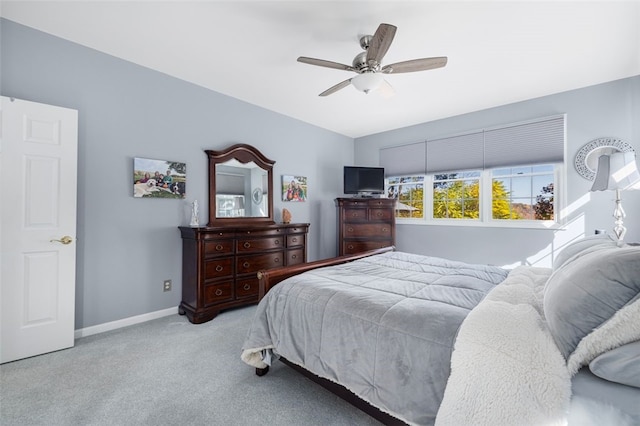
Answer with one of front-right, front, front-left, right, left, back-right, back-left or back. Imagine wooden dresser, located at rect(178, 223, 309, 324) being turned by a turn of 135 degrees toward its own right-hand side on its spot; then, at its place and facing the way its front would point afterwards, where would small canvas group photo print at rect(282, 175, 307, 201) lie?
back-right

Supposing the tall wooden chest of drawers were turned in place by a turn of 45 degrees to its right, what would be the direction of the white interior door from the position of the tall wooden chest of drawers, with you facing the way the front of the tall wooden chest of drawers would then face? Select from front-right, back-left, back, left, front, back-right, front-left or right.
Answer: front

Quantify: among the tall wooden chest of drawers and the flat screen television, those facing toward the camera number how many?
2

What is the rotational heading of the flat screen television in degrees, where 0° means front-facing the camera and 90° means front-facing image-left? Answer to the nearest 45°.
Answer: approximately 0°

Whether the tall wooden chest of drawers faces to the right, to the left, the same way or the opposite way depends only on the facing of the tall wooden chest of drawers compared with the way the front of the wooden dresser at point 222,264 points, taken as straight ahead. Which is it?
to the right

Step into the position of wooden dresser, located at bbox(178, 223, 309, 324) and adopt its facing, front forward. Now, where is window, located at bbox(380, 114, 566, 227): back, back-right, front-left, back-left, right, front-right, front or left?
front-left

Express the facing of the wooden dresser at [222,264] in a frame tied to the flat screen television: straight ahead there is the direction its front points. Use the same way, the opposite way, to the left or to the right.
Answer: to the left

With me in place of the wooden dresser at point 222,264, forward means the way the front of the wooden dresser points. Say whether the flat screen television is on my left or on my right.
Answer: on my left

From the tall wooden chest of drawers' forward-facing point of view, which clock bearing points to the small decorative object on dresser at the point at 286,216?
The small decorative object on dresser is roughly at 2 o'clock from the tall wooden chest of drawers.

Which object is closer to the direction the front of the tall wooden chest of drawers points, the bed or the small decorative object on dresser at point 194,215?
the bed

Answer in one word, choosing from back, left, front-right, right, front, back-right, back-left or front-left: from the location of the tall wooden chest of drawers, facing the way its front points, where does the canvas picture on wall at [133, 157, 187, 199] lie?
front-right

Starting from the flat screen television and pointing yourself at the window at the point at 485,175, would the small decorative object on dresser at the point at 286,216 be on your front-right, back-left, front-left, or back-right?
back-right

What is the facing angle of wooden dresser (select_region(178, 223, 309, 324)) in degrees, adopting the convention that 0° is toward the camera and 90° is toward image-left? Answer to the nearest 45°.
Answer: approximately 315°
